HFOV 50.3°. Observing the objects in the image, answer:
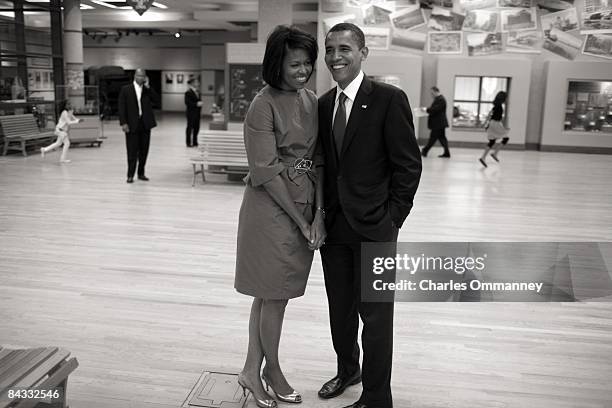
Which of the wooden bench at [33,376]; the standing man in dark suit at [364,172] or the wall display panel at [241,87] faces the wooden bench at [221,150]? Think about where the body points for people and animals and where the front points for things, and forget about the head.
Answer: the wall display panel

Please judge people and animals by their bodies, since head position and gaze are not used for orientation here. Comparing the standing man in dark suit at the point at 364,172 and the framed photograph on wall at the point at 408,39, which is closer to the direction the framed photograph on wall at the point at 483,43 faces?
the standing man in dark suit

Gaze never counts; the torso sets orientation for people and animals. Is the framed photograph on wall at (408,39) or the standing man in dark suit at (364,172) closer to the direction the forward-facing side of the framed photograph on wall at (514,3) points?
the standing man in dark suit

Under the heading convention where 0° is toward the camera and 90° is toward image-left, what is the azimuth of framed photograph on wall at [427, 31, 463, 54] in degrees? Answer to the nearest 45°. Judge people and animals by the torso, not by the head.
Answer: approximately 0°

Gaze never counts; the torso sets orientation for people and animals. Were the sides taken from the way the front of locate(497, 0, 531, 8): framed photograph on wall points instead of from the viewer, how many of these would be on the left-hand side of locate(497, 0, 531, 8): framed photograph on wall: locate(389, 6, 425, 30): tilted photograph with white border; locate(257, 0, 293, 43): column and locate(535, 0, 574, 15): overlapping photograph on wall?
1

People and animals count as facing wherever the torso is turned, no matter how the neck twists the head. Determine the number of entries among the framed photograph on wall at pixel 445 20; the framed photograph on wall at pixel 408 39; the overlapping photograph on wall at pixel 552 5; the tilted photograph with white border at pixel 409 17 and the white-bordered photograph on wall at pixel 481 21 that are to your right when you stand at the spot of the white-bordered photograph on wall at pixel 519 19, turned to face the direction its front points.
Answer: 4

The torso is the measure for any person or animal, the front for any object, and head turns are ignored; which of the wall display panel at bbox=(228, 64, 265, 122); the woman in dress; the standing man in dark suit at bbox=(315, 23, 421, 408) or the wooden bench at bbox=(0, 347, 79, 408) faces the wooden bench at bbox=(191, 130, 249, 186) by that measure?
the wall display panel

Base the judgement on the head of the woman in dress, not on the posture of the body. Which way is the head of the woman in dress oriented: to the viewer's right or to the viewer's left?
to the viewer's right
